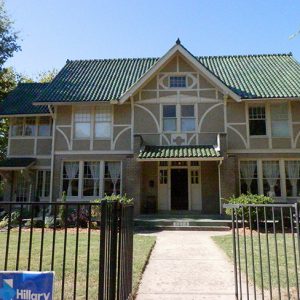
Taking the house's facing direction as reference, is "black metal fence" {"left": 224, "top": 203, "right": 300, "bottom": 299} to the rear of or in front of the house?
in front

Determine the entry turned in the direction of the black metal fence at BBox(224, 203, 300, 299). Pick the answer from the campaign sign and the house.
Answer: the house

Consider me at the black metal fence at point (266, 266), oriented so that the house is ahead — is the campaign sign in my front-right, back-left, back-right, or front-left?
back-left

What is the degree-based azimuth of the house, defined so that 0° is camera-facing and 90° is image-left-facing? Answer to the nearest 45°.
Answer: approximately 0°

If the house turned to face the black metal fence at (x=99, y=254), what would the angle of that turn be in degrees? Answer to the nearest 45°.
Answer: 0° — it already faces it

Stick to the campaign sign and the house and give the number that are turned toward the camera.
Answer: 2

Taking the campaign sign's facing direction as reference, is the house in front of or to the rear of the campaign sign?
to the rear

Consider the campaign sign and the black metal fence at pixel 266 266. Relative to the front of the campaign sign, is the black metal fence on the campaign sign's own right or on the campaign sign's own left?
on the campaign sign's own left

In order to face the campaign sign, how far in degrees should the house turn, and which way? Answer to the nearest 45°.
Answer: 0° — it already faces it
